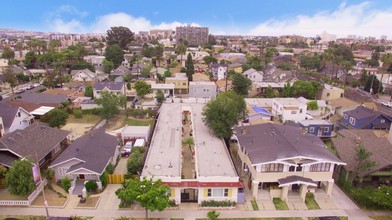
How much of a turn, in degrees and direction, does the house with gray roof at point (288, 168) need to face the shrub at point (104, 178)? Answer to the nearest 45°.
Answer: approximately 90° to its right

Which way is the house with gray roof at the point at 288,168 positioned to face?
toward the camera

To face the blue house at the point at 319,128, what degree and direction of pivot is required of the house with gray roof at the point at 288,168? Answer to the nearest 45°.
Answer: approximately 180°

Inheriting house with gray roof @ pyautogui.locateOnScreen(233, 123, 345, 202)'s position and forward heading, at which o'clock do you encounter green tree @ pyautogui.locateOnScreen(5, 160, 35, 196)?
The green tree is roughly at 2 o'clock from the house with gray roof.

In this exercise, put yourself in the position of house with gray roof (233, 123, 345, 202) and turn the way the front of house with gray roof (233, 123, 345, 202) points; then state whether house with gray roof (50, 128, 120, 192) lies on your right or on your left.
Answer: on your right

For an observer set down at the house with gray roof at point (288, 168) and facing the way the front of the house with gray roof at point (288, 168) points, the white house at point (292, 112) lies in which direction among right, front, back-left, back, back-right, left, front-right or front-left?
back

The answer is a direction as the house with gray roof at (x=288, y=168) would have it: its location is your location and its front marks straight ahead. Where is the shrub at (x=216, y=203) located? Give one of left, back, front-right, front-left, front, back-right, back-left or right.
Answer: front-right

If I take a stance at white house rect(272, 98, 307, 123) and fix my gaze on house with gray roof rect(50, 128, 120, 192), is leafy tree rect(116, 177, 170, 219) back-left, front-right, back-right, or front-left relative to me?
front-left

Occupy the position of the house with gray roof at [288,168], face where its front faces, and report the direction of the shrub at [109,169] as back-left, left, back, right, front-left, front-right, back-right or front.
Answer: right

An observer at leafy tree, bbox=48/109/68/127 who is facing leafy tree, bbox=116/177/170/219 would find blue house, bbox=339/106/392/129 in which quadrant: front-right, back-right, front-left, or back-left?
front-left

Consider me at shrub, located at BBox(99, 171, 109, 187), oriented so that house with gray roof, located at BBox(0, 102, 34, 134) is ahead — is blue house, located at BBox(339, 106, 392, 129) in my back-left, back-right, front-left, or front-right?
back-right

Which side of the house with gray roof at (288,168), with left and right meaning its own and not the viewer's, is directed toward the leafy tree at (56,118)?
right

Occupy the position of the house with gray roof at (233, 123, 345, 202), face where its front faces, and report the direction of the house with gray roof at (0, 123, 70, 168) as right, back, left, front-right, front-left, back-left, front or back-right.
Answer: right

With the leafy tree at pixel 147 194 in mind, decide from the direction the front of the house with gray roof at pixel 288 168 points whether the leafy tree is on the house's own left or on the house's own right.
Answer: on the house's own right

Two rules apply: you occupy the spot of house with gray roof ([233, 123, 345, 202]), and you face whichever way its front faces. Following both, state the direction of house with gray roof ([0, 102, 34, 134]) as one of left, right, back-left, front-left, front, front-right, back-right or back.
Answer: right

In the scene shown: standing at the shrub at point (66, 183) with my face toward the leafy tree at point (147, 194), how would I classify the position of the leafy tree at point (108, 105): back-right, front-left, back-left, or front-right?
back-left

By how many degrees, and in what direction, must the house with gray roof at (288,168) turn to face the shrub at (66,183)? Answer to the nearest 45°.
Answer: approximately 90° to its right

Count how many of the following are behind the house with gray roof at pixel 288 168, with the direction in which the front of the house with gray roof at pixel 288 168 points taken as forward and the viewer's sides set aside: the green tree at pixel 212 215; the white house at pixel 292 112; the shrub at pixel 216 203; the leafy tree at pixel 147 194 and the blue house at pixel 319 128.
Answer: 2
